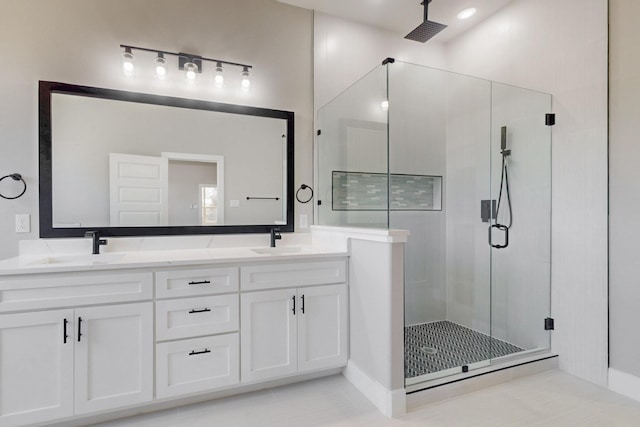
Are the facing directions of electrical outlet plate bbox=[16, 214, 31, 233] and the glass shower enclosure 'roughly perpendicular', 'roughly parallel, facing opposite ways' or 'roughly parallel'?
roughly parallel

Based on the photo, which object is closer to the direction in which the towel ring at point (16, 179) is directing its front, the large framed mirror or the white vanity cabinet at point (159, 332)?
the white vanity cabinet

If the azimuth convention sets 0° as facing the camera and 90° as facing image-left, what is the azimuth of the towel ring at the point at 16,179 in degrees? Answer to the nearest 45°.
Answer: approximately 0°

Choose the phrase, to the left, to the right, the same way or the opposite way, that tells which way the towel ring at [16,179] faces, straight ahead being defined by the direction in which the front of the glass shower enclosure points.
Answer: the same way

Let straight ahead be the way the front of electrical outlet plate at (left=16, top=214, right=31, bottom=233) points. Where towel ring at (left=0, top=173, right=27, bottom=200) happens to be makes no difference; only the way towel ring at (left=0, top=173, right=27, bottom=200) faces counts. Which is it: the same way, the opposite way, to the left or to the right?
the same way

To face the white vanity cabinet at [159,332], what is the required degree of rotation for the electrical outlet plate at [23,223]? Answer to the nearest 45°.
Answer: approximately 45° to its left

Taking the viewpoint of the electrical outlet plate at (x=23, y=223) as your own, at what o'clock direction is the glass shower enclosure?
The glass shower enclosure is roughly at 10 o'clock from the electrical outlet plate.

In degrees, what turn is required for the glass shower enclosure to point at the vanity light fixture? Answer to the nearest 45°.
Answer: approximately 90° to its right

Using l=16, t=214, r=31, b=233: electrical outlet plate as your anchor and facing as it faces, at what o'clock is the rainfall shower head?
The rainfall shower head is roughly at 10 o'clock from the electrical outlet plate.

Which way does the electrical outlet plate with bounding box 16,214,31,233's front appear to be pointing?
toward the camera

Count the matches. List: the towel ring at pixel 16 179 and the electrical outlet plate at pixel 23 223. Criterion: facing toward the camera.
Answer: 2

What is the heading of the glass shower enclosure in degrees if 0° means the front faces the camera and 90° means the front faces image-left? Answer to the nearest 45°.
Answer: approximately 315°
